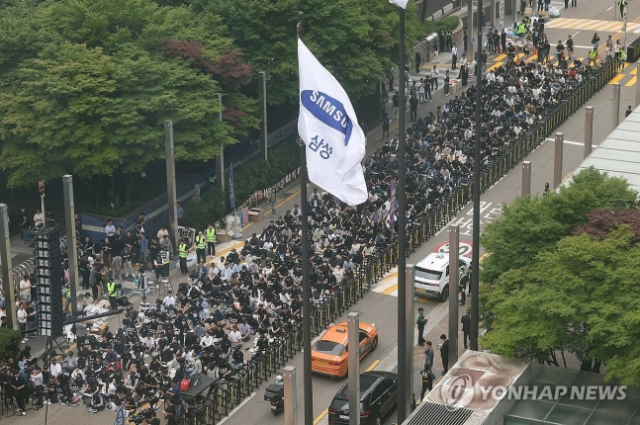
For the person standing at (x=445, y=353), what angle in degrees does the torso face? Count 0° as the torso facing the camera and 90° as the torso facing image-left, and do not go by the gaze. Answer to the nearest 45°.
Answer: approximately 90°

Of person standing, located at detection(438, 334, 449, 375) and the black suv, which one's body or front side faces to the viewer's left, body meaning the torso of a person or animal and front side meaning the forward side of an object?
the person standing

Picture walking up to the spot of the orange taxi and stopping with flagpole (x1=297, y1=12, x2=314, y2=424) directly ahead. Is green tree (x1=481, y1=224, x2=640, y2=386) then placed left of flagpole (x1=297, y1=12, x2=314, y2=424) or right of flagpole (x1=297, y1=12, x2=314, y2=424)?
left

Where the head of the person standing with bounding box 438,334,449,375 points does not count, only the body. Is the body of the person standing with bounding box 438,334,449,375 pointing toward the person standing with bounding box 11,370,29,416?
yes

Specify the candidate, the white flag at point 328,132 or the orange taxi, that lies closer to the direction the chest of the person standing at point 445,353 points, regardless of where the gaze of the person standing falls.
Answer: the orange taxi

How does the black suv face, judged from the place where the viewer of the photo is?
facing away from the viewer and to the right of the viewer

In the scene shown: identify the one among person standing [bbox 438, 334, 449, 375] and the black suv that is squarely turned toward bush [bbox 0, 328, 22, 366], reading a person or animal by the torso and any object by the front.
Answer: the person standing

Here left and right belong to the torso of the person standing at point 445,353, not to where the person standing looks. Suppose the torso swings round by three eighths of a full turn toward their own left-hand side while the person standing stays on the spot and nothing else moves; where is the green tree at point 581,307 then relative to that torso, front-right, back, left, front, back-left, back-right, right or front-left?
front

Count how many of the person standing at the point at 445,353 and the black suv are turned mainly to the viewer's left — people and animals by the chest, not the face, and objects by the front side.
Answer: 1

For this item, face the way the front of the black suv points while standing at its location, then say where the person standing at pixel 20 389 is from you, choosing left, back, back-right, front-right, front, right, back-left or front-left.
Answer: back-left

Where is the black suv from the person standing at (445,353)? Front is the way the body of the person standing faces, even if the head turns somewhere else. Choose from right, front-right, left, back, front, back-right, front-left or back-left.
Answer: front-left
